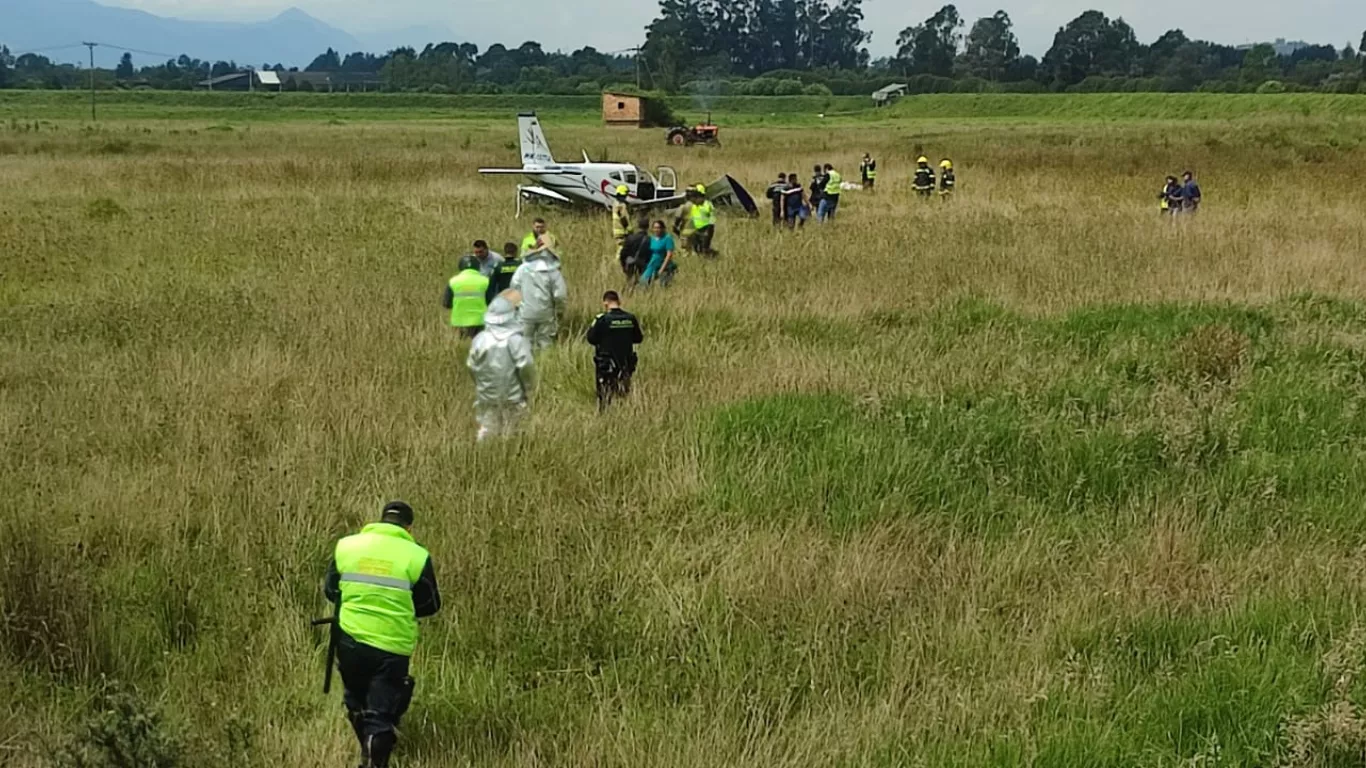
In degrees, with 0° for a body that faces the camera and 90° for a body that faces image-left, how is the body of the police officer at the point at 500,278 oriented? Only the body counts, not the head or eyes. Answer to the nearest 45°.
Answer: approximately 180°

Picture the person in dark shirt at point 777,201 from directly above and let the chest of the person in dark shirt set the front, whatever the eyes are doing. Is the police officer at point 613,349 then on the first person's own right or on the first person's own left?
on the first person's own right

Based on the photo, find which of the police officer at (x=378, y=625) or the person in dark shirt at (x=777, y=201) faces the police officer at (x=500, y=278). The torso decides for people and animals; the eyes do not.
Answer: the police officer at (x=378, y=625)

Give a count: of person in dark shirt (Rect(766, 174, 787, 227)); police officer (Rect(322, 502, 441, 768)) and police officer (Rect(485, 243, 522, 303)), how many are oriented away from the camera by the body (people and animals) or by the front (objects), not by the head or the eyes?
3

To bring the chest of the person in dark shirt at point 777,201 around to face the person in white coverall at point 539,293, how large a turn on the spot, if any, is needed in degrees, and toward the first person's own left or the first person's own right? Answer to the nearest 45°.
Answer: approximately 90° to the first person's own right

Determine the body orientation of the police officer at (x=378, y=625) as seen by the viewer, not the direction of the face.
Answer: away from the camera

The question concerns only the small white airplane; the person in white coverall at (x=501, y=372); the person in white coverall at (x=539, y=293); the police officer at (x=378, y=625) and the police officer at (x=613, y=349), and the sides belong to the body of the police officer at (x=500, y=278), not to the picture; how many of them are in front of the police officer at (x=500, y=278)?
1

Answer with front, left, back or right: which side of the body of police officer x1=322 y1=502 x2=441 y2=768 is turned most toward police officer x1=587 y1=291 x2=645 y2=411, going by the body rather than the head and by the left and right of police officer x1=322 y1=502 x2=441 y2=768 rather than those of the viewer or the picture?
front

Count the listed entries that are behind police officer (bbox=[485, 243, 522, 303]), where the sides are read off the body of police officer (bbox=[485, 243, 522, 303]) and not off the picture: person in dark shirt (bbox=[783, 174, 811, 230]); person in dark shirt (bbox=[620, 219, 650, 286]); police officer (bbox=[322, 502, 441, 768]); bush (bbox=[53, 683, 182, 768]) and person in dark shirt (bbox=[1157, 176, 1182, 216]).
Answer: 2

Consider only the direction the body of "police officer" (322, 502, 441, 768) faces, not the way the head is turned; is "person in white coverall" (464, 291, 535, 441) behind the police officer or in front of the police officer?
in front

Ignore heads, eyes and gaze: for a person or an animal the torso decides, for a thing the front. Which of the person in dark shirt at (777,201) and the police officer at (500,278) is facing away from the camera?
the police officer

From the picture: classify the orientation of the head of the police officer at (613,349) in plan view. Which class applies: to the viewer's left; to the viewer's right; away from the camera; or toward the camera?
away from the camera

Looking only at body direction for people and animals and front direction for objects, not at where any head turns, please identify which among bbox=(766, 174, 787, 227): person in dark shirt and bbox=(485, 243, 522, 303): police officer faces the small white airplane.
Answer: the police officer

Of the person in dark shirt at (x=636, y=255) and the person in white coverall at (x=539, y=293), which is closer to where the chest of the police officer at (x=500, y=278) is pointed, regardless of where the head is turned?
the person in dark shirt

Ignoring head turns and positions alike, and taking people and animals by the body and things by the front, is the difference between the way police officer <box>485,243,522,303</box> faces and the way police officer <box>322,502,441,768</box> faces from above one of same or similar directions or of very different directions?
same or similar directions

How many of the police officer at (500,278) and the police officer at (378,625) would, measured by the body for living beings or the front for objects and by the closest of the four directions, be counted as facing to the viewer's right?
0

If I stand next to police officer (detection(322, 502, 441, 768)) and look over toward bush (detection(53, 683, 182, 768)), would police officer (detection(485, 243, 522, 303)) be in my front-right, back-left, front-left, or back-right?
back-right
